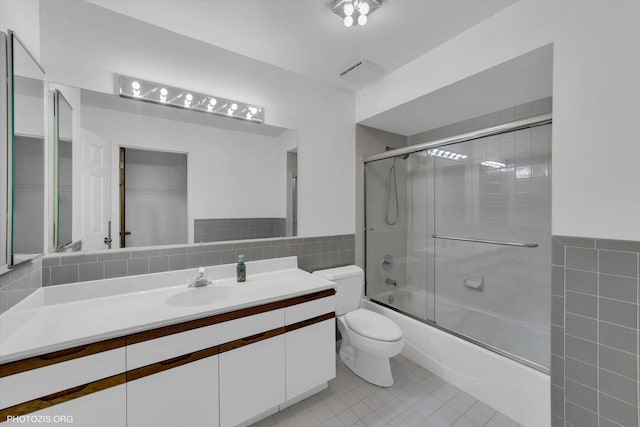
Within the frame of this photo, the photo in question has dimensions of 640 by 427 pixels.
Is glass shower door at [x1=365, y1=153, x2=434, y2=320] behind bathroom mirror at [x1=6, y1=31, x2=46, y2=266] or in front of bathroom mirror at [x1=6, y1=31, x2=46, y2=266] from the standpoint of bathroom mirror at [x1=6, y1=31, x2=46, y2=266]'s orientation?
in front

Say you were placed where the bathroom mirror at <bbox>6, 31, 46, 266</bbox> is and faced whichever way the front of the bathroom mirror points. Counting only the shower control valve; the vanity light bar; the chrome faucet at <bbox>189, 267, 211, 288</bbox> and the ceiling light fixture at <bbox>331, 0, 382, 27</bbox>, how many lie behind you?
0

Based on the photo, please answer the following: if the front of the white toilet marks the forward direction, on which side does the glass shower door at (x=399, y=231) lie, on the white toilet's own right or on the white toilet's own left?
on the white toilet's own left

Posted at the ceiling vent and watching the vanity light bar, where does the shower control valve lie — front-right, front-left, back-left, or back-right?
back-right

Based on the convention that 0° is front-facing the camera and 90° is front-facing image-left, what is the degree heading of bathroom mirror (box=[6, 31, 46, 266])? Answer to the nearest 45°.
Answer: approximately 270°

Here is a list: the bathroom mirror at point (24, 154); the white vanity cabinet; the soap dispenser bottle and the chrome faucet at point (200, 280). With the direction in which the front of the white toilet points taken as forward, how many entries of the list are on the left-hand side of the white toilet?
0

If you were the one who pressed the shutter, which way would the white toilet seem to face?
facing the viewer and to the right of the viewer

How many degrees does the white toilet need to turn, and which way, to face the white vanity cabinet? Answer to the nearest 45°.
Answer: approximately 90° to its right

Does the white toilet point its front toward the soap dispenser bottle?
no

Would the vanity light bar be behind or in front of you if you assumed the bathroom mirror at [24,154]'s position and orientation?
in front

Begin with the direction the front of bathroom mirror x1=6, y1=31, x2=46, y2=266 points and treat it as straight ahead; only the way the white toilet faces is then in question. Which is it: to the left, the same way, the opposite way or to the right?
to the right

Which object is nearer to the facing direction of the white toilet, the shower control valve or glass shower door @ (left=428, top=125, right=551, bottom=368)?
the glass shower door

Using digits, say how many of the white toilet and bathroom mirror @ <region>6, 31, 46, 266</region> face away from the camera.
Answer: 0

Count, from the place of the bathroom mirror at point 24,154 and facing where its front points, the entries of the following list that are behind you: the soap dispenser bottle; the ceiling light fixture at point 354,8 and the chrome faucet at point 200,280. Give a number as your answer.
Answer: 0

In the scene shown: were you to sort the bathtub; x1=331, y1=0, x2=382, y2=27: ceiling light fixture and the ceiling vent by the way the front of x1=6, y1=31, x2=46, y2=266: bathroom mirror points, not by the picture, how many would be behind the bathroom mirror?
0
